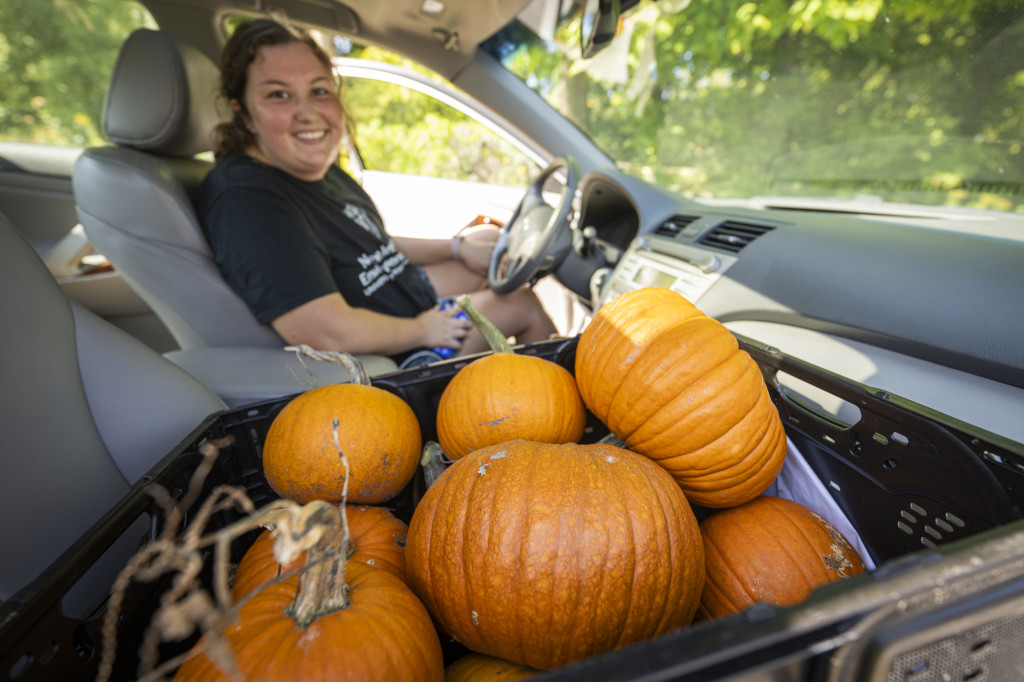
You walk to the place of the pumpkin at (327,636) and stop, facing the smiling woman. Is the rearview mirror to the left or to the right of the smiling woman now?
right

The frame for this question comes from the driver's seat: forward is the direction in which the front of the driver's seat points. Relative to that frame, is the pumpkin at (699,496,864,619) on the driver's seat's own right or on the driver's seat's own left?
on the driver's seat's own right

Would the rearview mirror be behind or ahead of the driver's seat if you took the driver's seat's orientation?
ahead

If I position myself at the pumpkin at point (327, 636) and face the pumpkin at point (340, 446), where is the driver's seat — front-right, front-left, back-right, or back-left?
front-left

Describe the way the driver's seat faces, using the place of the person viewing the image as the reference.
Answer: facing to the right of the viewer

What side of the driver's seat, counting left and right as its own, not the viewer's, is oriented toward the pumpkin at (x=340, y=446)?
right

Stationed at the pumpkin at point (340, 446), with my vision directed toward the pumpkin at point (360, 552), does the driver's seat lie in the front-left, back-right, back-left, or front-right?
back-right

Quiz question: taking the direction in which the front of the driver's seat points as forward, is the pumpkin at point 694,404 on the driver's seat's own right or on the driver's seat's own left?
on the driver's seat's own right

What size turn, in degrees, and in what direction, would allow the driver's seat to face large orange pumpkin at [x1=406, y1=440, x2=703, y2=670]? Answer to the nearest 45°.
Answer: approximately 90° to its right

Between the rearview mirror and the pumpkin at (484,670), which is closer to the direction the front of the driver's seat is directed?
the rearview mirror
